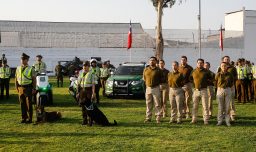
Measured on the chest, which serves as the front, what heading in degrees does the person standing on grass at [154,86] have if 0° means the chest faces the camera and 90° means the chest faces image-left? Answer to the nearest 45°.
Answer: approximately 0°

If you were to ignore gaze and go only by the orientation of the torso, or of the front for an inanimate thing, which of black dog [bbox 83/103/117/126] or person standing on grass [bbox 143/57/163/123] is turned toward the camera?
the person standing on grass

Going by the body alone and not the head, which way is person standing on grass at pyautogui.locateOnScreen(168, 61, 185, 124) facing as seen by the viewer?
toward the camera

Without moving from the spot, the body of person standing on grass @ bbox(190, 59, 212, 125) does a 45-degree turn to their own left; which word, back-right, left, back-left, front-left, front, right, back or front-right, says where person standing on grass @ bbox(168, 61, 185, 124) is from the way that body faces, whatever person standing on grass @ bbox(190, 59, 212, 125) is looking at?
back-right

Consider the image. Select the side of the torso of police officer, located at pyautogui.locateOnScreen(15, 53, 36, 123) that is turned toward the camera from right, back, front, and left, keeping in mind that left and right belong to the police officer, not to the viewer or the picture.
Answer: front

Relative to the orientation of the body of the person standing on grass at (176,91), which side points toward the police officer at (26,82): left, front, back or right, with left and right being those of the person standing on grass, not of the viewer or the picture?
right

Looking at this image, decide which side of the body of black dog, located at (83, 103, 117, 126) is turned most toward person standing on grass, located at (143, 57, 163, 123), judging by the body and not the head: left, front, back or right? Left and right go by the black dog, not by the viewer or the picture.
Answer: back

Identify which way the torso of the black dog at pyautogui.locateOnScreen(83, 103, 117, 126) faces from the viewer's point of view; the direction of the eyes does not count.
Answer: to the viewer's left

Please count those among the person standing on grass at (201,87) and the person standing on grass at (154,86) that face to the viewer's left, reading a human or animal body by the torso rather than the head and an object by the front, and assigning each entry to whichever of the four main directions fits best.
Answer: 0

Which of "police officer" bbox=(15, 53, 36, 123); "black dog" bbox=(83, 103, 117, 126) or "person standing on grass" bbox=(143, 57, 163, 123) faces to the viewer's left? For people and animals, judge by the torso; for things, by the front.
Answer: the black dog

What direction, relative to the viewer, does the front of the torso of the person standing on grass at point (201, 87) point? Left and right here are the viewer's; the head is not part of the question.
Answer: facing the viewer

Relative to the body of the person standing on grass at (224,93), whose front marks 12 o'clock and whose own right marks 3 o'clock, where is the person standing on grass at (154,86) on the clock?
the person standing on grass at (154,86) is roughly at 3 o'clock from the person standing on grass at (224,93).

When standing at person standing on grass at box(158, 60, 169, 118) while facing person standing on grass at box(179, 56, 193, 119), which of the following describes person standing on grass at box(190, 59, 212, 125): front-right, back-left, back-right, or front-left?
front-right

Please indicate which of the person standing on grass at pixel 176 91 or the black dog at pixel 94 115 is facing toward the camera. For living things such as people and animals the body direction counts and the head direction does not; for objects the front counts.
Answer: the person standing on grass

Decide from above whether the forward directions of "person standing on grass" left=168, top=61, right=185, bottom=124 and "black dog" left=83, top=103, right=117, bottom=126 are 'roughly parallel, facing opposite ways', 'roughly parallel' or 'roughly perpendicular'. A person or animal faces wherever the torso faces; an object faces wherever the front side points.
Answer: roughly perpendicular

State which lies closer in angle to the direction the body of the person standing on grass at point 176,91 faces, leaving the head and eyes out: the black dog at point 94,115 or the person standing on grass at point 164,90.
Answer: the black dog

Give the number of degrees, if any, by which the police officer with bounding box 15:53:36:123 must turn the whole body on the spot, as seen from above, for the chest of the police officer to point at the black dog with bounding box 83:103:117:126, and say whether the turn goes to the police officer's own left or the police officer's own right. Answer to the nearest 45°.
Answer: approximately 45° to the police officer's own left
